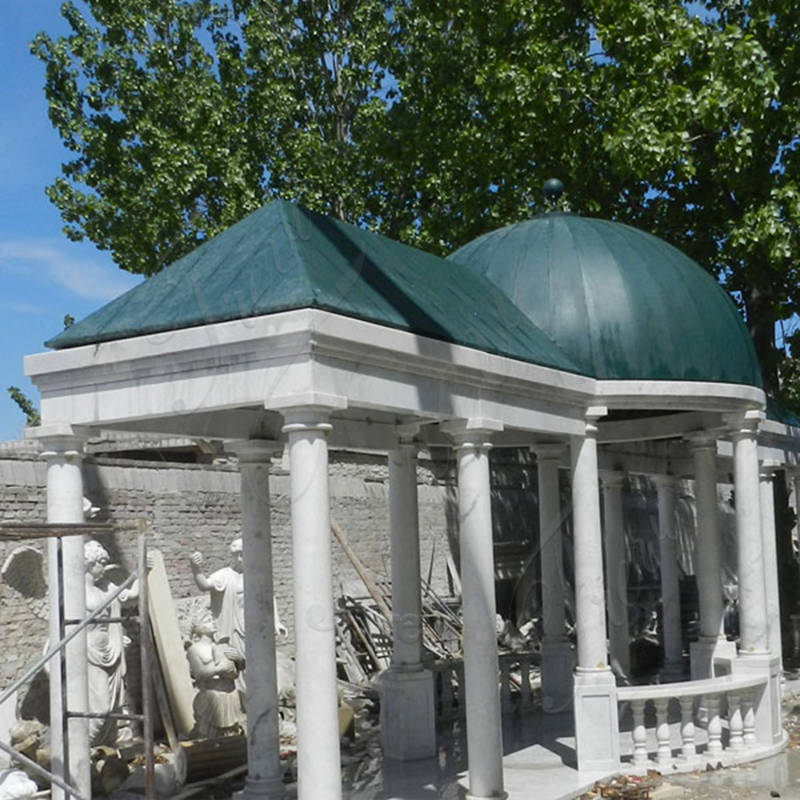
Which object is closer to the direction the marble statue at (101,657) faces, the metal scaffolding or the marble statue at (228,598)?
the metal scaffolding

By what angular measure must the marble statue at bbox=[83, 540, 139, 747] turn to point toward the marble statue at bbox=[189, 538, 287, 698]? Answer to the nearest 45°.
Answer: approximately 90° to its left

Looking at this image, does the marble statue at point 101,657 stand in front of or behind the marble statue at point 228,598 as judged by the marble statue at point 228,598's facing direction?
in front

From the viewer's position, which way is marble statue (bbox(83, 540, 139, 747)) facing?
facing the viewer and to the right of the viewer

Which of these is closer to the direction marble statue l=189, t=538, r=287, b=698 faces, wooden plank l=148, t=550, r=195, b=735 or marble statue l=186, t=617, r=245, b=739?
the marble statue

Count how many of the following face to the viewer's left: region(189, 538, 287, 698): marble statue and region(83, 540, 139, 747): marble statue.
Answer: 0

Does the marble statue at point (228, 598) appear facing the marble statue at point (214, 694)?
yes

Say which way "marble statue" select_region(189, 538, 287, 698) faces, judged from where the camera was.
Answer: facing the viewer

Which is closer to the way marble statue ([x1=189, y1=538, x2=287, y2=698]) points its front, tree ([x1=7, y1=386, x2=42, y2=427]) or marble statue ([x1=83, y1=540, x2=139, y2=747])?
the marble statue

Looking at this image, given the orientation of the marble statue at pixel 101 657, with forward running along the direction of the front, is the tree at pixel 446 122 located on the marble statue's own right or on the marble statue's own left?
on the marble statue's own left

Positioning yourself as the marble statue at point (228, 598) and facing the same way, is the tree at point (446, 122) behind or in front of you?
behind

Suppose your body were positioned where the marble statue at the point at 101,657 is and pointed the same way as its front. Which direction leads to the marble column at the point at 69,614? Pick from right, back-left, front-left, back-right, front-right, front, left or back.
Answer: front-right
